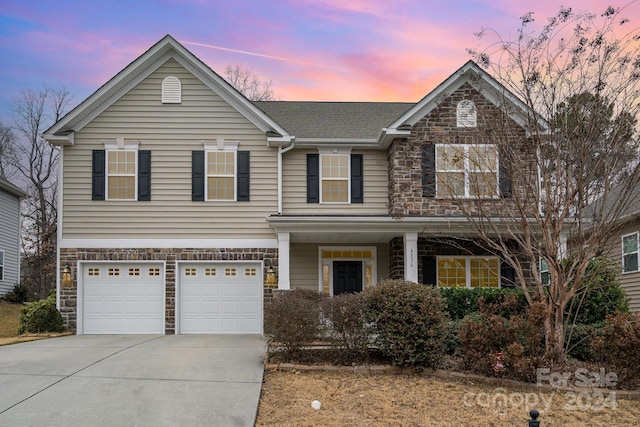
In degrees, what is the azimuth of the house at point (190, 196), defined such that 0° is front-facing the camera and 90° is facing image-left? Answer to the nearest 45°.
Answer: approximately 0°

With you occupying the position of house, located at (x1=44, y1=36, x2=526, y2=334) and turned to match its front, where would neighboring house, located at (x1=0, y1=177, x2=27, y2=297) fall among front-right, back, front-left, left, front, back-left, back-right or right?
back-right

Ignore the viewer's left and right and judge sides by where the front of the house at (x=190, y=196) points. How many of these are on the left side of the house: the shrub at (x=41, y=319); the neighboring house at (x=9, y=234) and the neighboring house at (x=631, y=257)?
1

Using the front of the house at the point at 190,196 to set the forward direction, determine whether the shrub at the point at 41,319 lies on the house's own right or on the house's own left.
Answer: on the house's own right

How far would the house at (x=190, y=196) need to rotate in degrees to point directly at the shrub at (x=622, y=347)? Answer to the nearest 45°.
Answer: approximately 45° to its left

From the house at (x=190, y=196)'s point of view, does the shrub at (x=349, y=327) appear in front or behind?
in front

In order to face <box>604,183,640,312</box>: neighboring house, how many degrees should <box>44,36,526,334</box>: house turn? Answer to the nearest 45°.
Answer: approximately 90° to its left

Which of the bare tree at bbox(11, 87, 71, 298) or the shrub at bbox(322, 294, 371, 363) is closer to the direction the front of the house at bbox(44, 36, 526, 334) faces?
the shrub

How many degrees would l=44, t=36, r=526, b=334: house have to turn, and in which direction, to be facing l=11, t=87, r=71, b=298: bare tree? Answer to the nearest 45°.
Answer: approximately 135° to its right

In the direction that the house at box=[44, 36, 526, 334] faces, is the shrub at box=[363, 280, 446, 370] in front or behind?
in front

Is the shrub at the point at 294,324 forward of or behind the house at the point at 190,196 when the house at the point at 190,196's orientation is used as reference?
forward
